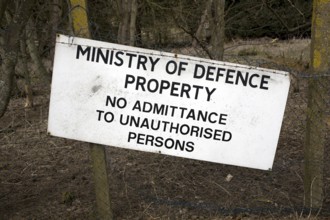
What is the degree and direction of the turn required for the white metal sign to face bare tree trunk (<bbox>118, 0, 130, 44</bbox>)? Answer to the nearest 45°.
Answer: approximately 180°

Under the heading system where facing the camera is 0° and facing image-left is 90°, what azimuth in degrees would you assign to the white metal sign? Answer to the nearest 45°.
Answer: approximately 0°

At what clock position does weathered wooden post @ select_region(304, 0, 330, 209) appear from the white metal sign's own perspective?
The weathered wooden post is roughly at 9 o'clock from the white metal sign.

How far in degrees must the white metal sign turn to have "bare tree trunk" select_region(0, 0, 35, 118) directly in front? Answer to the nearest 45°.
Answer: approximately 90° to its right

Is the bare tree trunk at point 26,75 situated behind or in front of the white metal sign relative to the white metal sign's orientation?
behind

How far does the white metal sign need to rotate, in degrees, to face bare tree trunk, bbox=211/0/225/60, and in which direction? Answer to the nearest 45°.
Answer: approximately 180°
